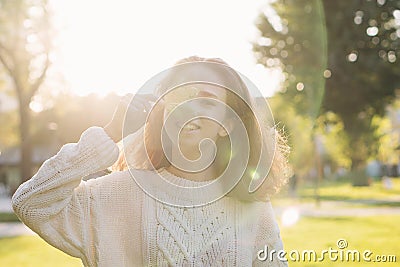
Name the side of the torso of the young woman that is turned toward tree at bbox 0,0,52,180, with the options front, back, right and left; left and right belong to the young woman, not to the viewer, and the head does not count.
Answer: back

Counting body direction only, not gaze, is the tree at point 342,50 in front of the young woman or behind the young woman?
behind

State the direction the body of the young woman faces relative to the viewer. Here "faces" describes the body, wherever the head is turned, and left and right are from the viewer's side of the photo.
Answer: facing the viewer
